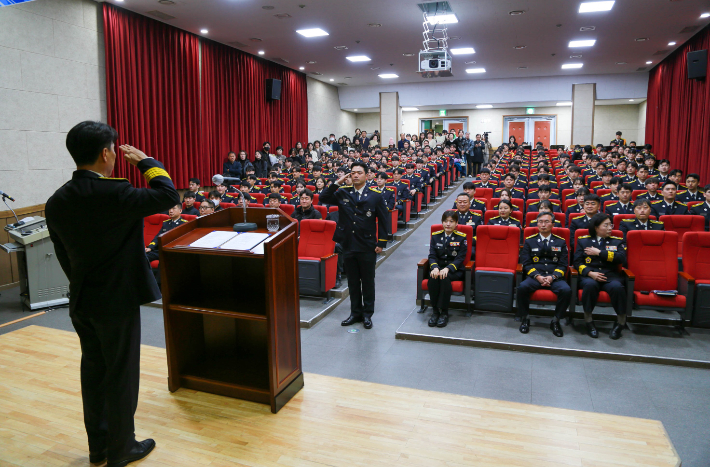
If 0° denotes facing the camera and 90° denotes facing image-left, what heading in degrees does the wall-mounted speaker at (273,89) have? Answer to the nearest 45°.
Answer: approximately 315°

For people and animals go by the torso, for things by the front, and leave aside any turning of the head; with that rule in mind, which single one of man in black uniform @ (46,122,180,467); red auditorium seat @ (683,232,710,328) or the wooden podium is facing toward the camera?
the red auditorium seat

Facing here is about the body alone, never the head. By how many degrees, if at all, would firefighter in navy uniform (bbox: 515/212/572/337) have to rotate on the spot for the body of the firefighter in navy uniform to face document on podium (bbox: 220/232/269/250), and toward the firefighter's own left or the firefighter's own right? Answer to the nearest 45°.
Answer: approximately 45° to the firefighter's own right

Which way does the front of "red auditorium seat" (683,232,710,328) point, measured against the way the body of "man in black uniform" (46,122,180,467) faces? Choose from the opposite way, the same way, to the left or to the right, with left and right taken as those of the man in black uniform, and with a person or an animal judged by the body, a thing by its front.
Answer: the opposite way

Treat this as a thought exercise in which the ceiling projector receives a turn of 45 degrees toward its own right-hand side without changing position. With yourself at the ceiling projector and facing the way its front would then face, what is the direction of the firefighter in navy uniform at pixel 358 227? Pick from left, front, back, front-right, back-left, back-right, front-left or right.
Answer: front-left

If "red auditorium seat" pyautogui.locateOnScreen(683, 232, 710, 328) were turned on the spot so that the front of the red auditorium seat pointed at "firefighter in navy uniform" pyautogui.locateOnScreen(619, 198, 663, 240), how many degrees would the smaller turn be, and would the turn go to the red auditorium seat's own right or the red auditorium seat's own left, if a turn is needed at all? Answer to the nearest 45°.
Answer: approximately 135° to the red auditorium seat's own right

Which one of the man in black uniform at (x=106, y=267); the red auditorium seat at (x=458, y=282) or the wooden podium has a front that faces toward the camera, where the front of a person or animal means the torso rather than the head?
the red auditorium seat

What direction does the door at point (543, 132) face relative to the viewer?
toward the camera

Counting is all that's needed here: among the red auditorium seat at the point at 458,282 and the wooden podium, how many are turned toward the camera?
1

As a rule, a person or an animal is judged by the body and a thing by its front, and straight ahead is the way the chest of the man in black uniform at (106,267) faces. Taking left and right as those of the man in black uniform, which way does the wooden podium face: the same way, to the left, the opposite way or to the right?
the same way

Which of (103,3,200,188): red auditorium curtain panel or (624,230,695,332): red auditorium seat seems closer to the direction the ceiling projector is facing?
the red auditorium seat

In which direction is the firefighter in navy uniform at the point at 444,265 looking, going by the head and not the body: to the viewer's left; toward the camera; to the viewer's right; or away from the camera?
toward the camera

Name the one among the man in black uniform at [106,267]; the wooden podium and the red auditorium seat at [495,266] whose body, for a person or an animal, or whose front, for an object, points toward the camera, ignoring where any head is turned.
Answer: the red auditorium seat

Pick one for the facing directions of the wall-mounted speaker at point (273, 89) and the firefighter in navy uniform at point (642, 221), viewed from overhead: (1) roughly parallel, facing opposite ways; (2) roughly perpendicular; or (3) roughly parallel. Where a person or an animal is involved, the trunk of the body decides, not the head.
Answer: roughly perpendicular

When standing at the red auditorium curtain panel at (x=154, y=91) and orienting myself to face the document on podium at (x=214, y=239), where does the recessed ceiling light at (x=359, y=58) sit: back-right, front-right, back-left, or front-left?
back-left

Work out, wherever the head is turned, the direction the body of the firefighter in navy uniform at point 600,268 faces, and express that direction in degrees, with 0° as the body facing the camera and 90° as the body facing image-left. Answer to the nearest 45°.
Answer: approximately 0°

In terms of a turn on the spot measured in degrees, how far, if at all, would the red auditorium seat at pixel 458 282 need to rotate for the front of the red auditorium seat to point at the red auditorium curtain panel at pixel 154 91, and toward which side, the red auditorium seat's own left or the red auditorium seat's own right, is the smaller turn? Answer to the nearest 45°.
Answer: approximately 135° to the red auditorium seat's own right
